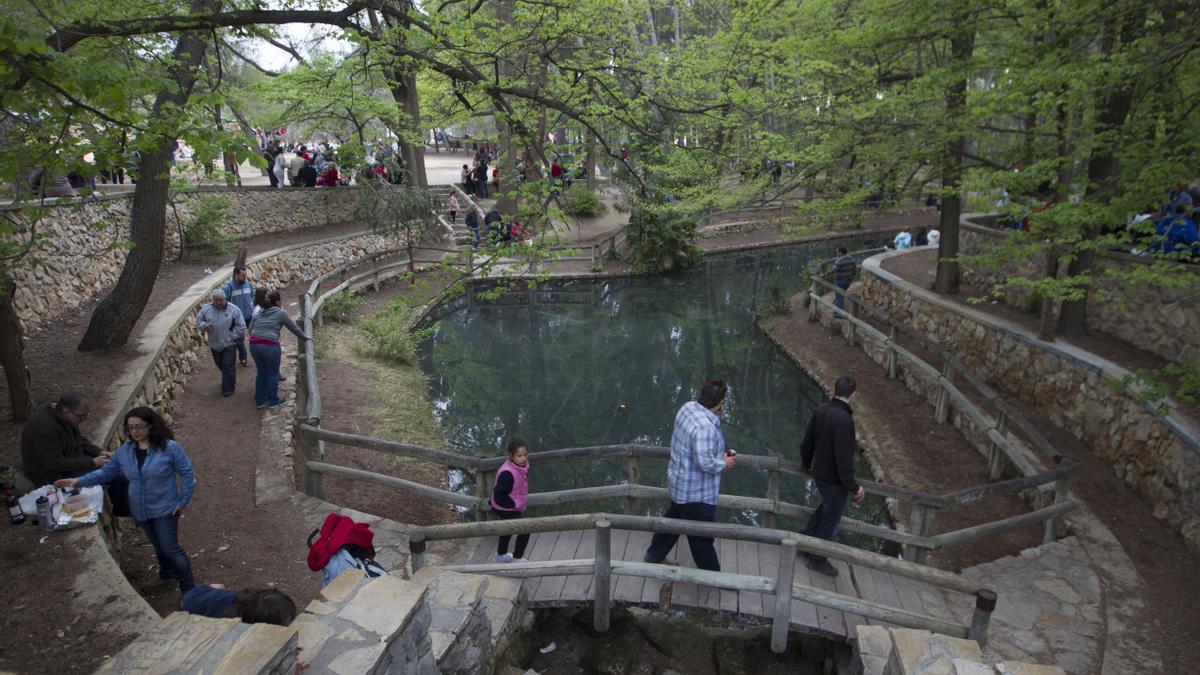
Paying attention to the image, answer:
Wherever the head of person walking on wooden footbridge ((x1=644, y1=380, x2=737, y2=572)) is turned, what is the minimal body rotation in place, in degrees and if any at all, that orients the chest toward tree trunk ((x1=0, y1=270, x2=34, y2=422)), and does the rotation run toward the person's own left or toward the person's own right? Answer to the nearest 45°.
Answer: approximately 135° to the person's own left

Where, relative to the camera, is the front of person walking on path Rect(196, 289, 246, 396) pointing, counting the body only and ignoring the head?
toward the camera

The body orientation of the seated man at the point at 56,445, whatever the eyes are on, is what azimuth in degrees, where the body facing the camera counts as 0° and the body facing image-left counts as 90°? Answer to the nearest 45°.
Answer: approximately 270°

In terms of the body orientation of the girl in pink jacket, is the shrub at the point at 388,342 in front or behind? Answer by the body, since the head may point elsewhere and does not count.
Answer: behind

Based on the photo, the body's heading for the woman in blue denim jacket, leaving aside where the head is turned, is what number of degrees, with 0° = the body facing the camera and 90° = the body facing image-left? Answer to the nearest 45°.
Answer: approximately 45°

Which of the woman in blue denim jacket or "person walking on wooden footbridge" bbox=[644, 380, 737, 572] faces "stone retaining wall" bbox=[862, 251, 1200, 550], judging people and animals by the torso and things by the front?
the person walking on wooden footbridge

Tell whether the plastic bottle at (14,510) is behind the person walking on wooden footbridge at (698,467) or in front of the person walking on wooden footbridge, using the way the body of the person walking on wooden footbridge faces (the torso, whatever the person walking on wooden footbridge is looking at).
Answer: behind

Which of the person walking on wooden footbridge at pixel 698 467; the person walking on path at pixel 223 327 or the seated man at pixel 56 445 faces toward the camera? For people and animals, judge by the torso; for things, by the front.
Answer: the person walking on path at pixel 223 327

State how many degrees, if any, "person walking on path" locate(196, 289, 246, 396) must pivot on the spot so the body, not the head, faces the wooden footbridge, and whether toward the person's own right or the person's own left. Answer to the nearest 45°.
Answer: approximately 45° to the person's own left

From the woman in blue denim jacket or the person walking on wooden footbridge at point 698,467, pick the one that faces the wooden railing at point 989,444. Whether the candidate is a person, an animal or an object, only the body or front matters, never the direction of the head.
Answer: the person walking on wooden footbridge

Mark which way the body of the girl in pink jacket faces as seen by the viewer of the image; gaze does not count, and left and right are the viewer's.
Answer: facing the viewer and to the right of the viewer

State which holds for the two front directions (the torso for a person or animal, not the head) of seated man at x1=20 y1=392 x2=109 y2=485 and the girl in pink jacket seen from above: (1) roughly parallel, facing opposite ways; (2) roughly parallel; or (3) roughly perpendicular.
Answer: roughly perpendicular

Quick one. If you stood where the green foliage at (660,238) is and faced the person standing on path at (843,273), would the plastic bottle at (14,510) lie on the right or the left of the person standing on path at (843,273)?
right
